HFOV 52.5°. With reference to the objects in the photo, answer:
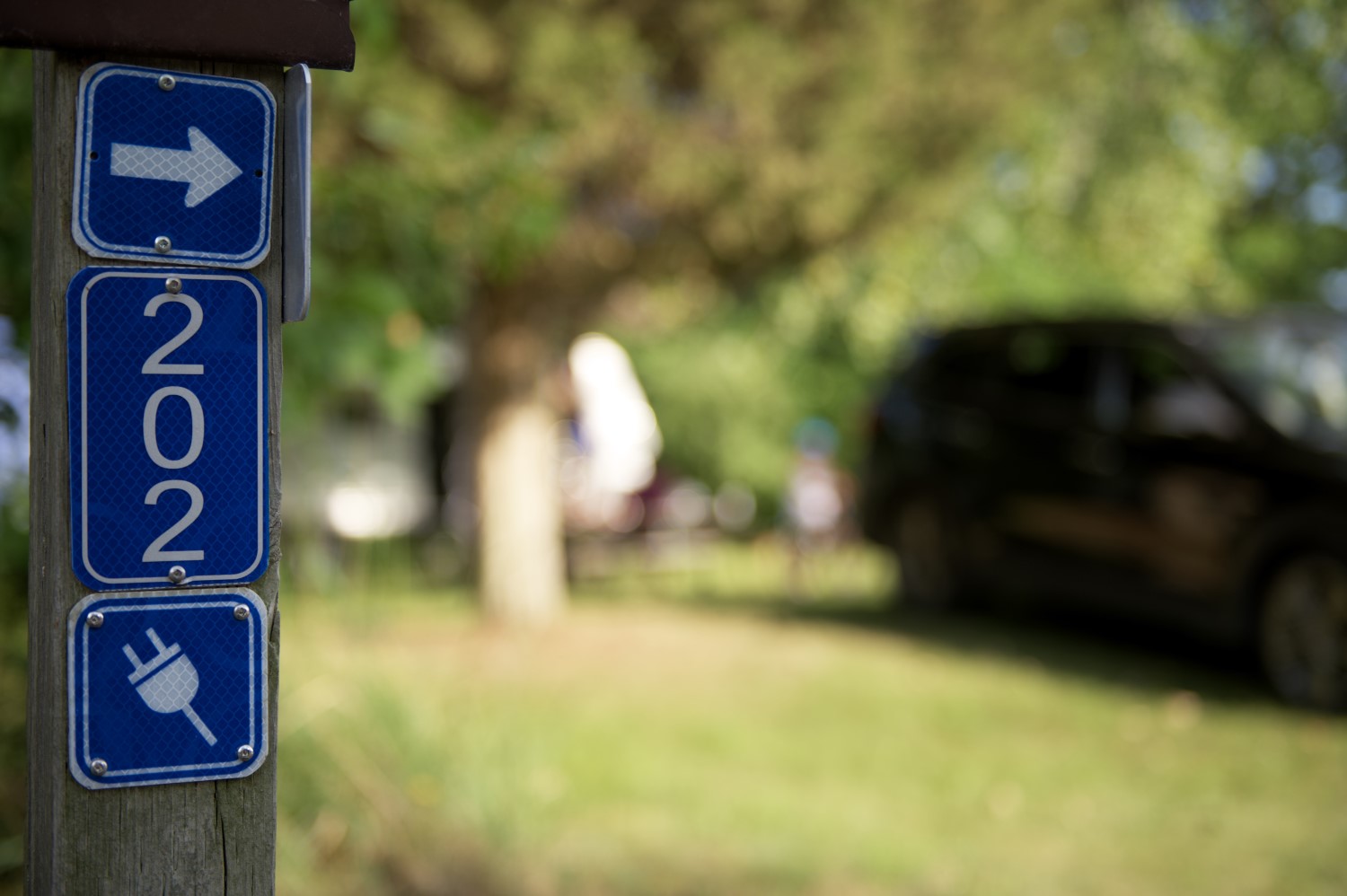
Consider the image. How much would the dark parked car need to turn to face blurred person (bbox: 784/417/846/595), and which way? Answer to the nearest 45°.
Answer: approximately 180°

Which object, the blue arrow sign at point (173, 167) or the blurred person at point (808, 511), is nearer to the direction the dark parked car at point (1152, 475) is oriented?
the blue arrow sign

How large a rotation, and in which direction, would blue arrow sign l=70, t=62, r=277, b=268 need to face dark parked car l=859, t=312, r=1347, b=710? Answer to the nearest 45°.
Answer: approximately 135° to its left

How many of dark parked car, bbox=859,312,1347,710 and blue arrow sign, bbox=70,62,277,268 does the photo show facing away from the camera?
0

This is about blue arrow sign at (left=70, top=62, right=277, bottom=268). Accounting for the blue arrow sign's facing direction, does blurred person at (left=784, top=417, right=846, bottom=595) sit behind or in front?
behind

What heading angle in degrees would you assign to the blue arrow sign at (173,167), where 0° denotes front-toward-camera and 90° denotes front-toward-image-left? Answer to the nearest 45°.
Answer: approximately 0°

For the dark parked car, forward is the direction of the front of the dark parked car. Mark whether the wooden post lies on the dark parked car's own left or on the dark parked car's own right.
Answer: on the dark parked car's own right
